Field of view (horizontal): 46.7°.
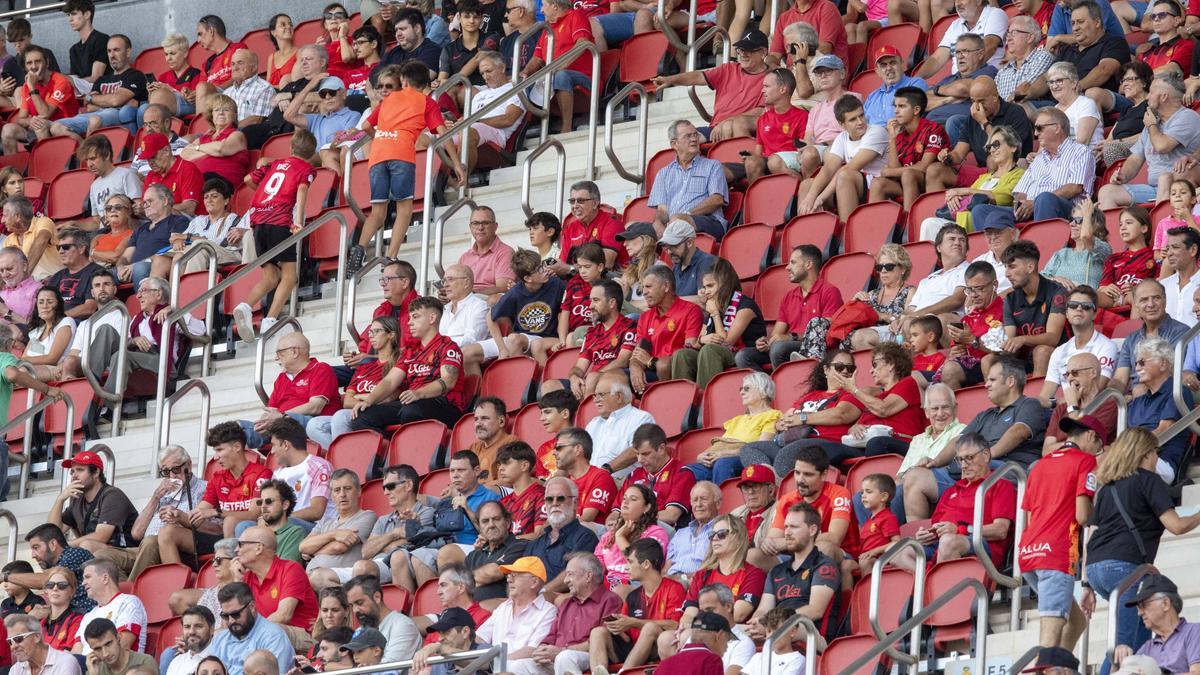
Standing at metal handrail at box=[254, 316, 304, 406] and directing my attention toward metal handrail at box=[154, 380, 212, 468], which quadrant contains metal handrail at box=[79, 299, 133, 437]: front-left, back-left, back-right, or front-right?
front-right

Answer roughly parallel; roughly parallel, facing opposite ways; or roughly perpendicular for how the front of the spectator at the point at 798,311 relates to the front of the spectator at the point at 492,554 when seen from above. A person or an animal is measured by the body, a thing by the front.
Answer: roughly parallel

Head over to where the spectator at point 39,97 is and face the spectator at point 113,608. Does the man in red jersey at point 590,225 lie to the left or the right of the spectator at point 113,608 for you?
left

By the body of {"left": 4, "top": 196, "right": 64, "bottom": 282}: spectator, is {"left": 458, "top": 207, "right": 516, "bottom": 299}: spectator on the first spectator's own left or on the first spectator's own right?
on the first spectator's own left

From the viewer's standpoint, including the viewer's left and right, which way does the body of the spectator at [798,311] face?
facing the viewer and to the left of the viewer

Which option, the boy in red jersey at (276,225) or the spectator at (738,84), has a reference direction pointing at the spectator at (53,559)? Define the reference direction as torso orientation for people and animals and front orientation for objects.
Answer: the spectator at (738,84)

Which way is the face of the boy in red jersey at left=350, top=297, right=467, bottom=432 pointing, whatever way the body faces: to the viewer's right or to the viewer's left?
to the viewer's left

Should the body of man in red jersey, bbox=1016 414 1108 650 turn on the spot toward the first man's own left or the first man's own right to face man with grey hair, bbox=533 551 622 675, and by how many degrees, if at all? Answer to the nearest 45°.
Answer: approximately 135° to the first man's own left

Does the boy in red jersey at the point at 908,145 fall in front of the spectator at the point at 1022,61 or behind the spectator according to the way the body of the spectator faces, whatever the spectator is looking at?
in front

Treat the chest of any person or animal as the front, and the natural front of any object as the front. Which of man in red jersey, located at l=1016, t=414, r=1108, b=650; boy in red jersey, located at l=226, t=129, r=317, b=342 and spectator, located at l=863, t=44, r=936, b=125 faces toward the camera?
the spectator

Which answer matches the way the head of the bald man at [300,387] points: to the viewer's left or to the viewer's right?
to the viewer's left

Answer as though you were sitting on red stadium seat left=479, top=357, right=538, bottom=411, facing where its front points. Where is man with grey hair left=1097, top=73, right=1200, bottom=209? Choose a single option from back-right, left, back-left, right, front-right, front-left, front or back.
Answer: back-left

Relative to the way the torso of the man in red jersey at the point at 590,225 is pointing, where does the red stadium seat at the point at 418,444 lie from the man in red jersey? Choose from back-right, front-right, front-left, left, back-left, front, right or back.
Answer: front

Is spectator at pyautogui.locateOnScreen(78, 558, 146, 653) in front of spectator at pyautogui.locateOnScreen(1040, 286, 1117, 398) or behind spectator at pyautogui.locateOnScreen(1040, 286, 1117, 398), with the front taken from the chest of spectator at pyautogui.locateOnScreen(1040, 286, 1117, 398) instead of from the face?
in front

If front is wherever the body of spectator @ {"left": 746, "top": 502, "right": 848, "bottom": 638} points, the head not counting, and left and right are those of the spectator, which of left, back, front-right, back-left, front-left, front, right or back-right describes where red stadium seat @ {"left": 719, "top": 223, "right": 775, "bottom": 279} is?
back-right

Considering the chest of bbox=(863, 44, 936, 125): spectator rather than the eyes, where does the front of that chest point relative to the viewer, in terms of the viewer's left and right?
facing the viewer
